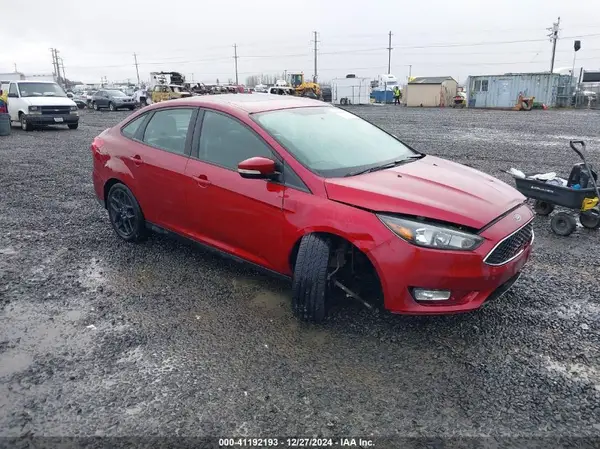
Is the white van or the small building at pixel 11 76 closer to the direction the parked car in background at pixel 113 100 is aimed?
the white van

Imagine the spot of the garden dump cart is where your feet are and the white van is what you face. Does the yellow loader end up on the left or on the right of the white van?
right

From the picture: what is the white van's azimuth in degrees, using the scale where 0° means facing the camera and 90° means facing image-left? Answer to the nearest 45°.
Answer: approximately 315°

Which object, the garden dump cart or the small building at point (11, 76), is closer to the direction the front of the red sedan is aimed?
the garden dump cart

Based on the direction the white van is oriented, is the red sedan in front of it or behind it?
in front

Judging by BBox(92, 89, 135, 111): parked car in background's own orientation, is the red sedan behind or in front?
in front

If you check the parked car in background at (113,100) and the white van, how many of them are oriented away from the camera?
0

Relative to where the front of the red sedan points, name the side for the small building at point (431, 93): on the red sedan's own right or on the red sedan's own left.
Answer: on the red sedan's own left

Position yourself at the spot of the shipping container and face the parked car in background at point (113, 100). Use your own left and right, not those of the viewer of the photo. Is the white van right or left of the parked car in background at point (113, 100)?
left

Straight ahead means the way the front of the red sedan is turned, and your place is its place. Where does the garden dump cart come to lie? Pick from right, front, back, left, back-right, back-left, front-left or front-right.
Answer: left

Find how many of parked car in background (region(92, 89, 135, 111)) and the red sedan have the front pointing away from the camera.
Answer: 0
